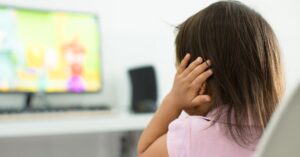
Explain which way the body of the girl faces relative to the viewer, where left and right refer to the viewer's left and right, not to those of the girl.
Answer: facing away from the viewer and to the left of the viewer

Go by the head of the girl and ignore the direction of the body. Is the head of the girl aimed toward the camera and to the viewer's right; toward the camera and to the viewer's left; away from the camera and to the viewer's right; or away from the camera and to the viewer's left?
away from the camera and to the viewer's left

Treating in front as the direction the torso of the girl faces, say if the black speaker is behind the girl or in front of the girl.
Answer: in front
